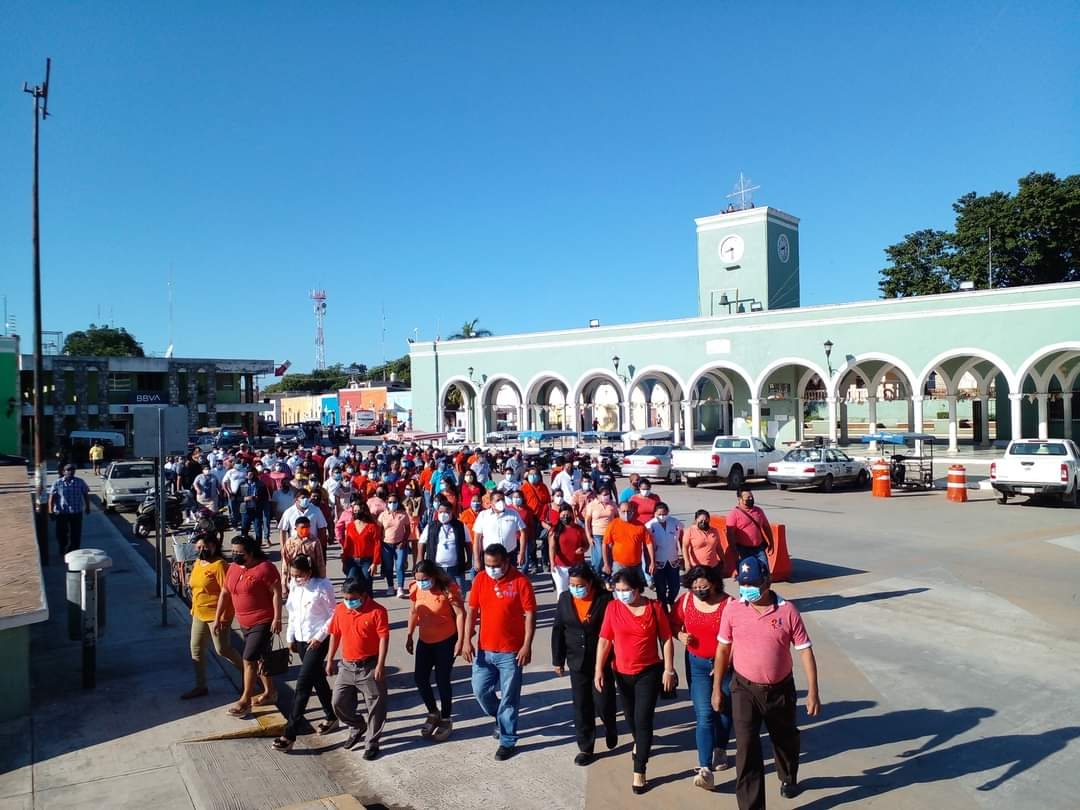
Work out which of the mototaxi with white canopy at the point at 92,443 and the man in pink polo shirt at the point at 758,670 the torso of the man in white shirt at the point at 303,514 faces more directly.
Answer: the man in pink polo shirt

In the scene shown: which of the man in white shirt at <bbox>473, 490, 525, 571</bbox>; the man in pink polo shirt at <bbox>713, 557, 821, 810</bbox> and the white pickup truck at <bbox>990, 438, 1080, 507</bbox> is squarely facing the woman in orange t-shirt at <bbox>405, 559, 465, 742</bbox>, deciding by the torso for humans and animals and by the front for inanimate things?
the man in white shirt

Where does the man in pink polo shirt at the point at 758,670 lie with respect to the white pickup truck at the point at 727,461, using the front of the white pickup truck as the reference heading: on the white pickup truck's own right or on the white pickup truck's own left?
on the white pickup truck's own right

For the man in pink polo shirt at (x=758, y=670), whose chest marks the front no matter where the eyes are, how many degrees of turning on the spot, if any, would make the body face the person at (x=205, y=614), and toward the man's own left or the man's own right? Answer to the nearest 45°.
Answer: approximately 90° to the man's own right

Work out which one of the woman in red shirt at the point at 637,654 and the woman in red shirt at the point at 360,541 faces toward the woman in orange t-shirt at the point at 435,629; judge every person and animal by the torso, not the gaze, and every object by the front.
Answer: the woman in red shirt at the point at 360,541

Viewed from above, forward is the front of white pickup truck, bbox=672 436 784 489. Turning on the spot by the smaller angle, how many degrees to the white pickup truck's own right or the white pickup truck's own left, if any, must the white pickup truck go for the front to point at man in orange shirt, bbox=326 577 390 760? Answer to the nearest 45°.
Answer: approximately 135° to the white pickup truck's own right

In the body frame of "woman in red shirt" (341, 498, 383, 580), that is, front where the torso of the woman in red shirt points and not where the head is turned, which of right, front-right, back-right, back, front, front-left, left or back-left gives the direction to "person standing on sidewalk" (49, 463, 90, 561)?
back-right

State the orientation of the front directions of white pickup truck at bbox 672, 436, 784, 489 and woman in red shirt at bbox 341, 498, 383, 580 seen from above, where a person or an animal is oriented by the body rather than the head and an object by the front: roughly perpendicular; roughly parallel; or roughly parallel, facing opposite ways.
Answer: roughly perpendicular

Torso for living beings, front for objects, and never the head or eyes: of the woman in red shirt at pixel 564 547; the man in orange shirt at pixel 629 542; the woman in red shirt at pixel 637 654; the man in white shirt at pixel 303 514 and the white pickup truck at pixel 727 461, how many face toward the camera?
4

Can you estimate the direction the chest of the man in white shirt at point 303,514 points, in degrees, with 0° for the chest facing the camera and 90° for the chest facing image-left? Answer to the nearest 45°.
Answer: approximately 0°

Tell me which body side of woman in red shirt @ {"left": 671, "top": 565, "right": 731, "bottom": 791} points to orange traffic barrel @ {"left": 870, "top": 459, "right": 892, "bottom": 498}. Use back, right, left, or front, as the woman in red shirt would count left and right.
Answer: back

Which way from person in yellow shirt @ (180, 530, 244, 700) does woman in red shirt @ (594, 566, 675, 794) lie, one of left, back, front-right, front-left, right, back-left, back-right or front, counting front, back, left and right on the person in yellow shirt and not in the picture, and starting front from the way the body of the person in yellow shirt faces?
left
